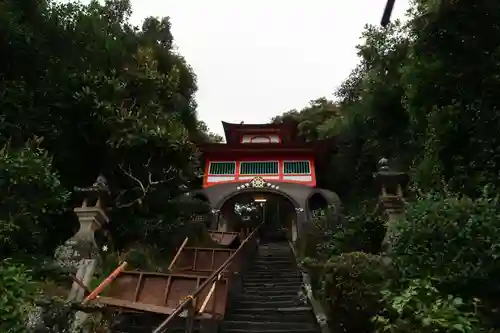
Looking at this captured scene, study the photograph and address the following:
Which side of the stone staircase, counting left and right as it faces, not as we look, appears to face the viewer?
front

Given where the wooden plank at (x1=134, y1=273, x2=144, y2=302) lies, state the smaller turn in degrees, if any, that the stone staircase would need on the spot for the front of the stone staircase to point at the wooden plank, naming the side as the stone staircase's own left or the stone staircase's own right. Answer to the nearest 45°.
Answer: approximately 45° to the stone staircase's own right

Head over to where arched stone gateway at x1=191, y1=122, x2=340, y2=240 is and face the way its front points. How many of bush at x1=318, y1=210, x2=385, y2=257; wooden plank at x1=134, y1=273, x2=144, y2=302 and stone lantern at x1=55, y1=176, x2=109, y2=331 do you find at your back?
0

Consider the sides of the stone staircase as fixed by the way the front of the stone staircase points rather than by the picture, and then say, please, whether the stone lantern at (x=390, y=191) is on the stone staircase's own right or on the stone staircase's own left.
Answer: on the stone staircase's own left

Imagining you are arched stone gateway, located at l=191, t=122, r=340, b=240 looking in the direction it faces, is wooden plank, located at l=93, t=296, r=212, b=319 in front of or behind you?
in front

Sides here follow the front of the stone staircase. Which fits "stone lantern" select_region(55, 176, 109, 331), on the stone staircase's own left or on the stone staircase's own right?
on the stone staircase's own right

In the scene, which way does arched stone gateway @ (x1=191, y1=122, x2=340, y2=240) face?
toward the camera

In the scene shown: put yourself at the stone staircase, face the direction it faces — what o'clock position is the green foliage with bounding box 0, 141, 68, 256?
The green foliage is roughly at 2 o'clock from the stone staircase.

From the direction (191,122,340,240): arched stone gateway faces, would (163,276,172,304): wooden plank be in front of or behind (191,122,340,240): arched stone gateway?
in front

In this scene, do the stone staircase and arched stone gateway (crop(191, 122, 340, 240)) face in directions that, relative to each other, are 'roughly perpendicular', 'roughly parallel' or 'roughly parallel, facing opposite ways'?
roughly parallel

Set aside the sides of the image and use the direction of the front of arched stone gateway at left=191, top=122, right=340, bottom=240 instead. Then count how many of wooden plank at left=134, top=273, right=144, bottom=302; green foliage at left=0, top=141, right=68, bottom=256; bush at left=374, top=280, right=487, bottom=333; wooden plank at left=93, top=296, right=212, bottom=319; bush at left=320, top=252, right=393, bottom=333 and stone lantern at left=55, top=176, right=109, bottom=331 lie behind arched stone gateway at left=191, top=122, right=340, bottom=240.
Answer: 0

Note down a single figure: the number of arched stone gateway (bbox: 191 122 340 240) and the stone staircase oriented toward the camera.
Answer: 2
